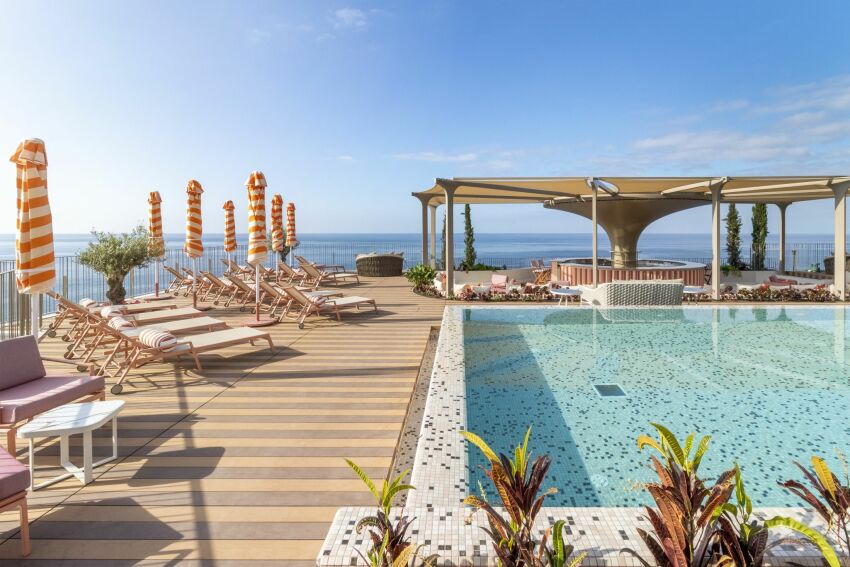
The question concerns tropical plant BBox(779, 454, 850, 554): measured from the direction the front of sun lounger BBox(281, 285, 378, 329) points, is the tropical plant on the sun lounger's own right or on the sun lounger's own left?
on the sun lounger's own right

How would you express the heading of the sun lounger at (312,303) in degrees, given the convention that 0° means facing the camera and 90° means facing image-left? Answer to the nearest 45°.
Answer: approximately 225°

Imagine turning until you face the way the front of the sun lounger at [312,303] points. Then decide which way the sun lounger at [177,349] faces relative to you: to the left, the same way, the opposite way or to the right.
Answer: the same way

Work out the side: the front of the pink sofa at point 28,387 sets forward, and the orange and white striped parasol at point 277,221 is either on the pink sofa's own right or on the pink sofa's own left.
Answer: on the pink sofa's own left

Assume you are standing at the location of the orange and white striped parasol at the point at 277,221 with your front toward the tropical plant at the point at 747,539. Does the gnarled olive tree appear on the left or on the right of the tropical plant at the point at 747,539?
right

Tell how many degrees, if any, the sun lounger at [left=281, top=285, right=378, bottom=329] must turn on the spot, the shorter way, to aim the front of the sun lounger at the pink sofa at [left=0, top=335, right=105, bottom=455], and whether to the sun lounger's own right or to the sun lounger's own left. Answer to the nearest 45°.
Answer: approximately 135° to the sun lounger's own right

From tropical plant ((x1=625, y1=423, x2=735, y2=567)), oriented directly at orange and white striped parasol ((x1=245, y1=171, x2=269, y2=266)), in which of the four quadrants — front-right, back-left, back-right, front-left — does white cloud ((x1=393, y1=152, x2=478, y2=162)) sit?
front-right

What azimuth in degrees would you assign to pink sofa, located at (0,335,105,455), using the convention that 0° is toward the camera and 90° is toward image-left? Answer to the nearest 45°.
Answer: approximately 315°

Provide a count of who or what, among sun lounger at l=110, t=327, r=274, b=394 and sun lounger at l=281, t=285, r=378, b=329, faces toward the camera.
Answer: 0

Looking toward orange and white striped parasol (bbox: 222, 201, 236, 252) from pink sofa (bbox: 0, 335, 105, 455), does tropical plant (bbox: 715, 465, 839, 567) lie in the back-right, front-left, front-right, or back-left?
back-right

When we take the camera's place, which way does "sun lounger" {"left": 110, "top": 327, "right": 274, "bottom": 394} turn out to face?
facing away from the viewer and to the right of the viewer

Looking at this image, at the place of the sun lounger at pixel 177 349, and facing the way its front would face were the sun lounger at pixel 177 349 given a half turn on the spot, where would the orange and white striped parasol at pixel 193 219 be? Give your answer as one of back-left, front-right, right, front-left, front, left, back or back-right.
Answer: back-right
